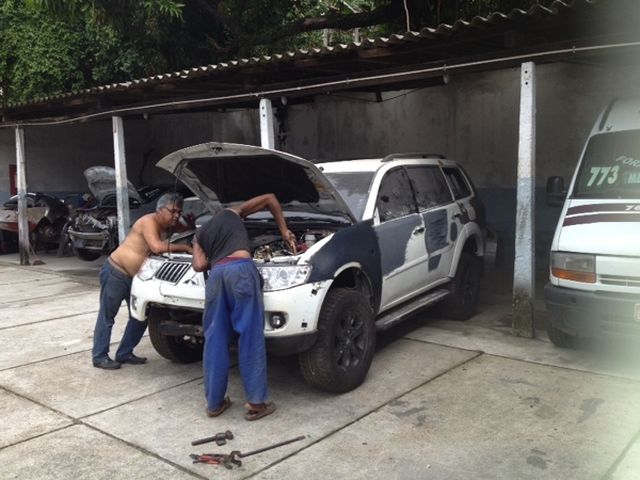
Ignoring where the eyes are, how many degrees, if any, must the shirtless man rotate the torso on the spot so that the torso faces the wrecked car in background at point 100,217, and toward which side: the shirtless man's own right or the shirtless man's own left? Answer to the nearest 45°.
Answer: approximately 90° to the shirtless man's own left

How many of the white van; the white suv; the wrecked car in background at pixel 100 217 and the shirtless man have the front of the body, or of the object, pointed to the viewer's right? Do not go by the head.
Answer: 1

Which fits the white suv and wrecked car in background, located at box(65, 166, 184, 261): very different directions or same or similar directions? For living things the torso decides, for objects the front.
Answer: same or similar directions

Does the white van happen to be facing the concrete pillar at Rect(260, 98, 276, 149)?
no

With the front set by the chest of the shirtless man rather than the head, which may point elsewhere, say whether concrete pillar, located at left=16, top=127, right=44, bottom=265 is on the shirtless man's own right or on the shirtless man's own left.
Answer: on the shirtless man's own left

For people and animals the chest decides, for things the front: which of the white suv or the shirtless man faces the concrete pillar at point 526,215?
the shirtless man

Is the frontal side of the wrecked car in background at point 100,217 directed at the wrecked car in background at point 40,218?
no

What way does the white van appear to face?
toward the camera

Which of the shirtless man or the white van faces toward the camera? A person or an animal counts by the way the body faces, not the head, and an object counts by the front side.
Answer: the white van

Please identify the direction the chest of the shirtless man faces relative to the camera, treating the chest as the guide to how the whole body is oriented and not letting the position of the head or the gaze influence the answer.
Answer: to the viewer's right

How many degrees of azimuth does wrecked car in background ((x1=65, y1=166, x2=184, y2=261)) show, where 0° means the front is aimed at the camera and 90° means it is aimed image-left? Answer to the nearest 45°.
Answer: approximately 45°

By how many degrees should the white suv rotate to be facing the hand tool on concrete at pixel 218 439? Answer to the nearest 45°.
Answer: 0° — it already faces it

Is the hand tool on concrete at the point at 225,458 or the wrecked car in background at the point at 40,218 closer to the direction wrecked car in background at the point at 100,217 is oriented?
the hand tool on concrete

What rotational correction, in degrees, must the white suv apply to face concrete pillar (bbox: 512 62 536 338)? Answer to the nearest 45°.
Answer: approximately 180°

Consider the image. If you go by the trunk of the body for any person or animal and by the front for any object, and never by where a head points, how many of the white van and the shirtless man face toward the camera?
1

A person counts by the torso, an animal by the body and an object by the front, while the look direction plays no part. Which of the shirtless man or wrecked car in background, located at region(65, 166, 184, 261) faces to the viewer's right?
the shirtless man

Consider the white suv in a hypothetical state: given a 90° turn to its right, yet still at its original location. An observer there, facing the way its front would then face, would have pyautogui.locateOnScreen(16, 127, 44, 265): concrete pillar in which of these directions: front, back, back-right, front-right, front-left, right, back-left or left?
front

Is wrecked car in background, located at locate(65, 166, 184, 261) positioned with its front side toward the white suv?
no
